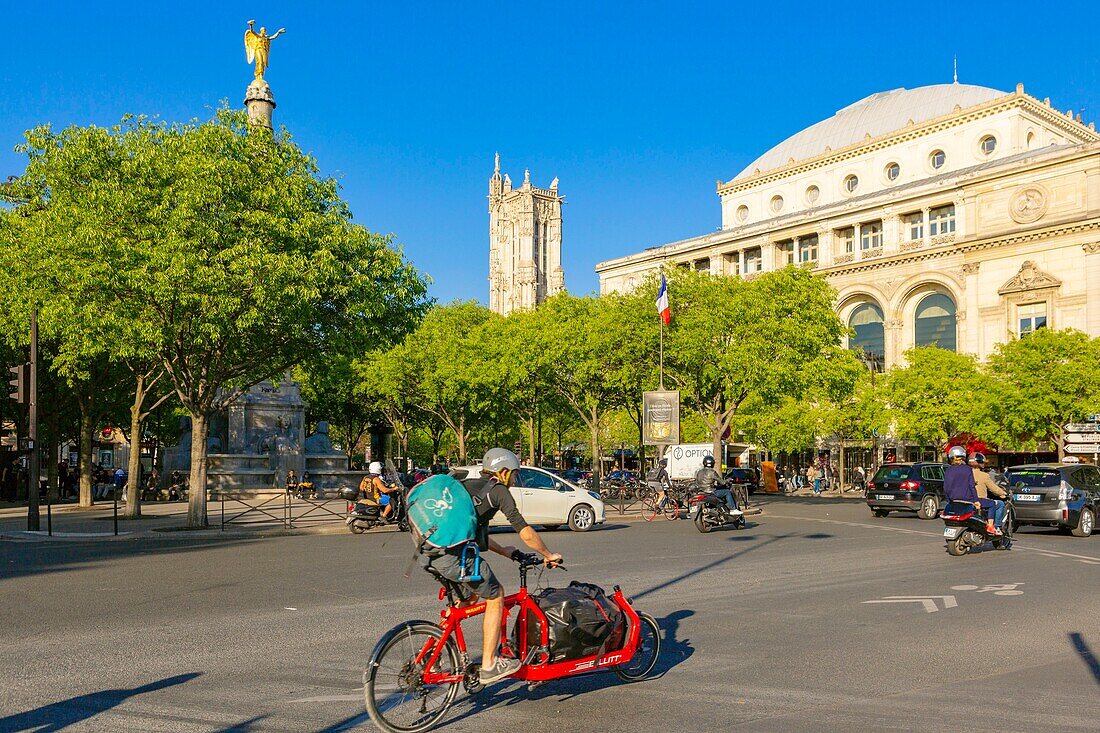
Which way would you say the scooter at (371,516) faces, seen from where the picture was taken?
facing to the right of the viewer

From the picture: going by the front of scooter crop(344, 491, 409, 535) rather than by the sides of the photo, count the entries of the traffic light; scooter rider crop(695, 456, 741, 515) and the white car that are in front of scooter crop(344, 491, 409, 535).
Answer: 2

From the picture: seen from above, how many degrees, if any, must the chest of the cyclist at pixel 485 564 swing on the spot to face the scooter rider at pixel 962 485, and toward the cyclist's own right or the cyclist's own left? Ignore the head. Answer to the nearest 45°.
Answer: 0° — they already face them

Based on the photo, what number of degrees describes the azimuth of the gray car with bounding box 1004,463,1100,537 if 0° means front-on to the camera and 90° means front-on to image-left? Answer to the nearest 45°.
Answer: approximately 225°

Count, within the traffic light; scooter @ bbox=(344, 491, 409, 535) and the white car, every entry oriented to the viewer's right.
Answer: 2

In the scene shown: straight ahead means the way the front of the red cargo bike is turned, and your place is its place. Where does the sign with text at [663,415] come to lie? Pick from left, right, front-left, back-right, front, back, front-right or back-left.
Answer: front-left

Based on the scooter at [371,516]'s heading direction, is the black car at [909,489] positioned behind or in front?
in front

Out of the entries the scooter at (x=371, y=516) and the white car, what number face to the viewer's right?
2

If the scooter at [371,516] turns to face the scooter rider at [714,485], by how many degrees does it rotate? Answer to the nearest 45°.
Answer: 0° — it already faces them

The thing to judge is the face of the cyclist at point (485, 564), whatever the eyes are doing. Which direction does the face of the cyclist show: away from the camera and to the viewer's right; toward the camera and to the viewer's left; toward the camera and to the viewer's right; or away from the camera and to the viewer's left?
away from the camera and to the viewer's right
